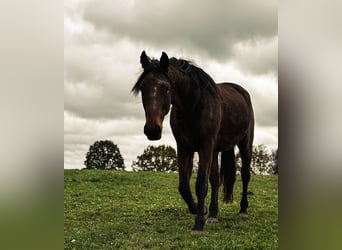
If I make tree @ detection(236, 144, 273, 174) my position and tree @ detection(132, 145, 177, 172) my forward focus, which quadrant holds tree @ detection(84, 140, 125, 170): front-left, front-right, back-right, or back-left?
front-left

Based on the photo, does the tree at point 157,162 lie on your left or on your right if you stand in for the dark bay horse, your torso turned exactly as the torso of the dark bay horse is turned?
on your right

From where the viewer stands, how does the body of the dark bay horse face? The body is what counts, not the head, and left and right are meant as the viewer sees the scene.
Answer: facing the viewer and to the left of the viewer

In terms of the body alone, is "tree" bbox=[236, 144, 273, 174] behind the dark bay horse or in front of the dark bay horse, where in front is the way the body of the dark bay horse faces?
behind
